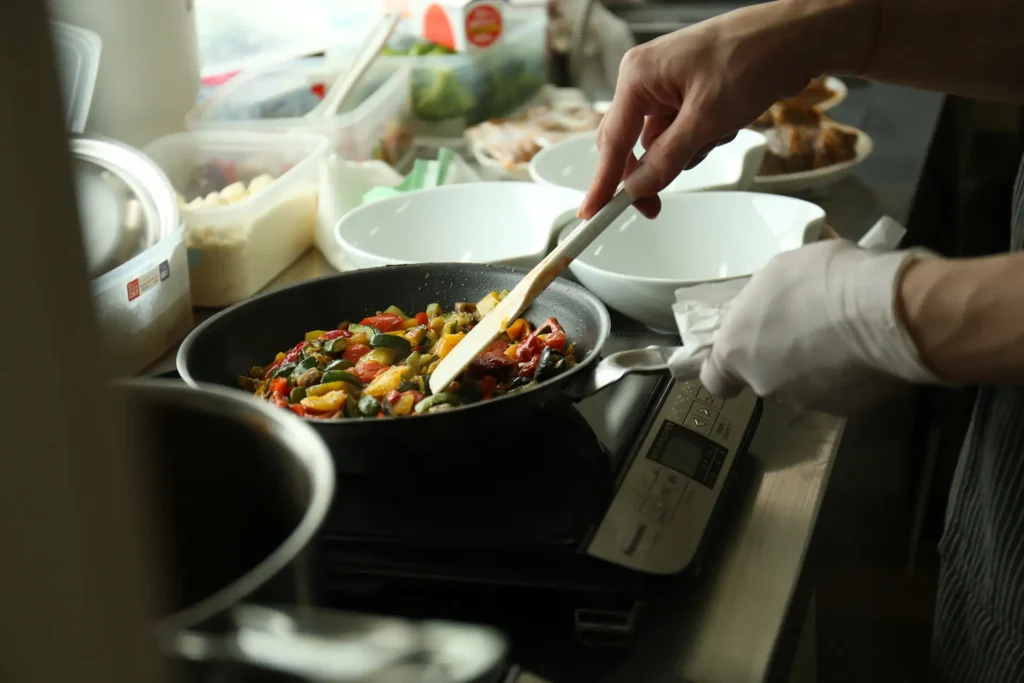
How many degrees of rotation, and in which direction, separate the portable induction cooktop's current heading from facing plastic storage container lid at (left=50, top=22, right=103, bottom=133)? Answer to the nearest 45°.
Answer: approximately 135° to its left

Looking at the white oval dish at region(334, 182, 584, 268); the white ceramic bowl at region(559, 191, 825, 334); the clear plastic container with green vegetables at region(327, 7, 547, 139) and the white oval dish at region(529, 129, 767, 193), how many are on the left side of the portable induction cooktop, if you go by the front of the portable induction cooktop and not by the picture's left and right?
4

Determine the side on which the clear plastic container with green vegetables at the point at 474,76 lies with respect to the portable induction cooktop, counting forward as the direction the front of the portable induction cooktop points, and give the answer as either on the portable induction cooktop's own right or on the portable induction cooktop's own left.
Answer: on the portable induction cooktop's own left

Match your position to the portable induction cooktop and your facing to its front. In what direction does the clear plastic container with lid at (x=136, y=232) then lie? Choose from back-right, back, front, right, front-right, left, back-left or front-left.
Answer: back-left

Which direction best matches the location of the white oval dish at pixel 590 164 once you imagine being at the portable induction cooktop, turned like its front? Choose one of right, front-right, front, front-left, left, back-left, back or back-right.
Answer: left

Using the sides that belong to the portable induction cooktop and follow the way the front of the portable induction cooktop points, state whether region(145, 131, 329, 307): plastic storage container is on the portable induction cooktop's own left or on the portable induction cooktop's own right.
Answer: on the portable induction cooktop's own left

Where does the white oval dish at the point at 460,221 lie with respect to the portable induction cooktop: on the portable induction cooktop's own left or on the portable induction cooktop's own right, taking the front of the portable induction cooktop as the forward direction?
on the portable induction cooktop's own left

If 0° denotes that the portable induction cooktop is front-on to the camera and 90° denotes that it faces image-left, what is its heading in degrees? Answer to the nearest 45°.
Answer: approximately 270°

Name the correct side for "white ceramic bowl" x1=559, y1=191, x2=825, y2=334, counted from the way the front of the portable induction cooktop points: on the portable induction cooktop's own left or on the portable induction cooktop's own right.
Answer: on the portable induction cooktop's own left
